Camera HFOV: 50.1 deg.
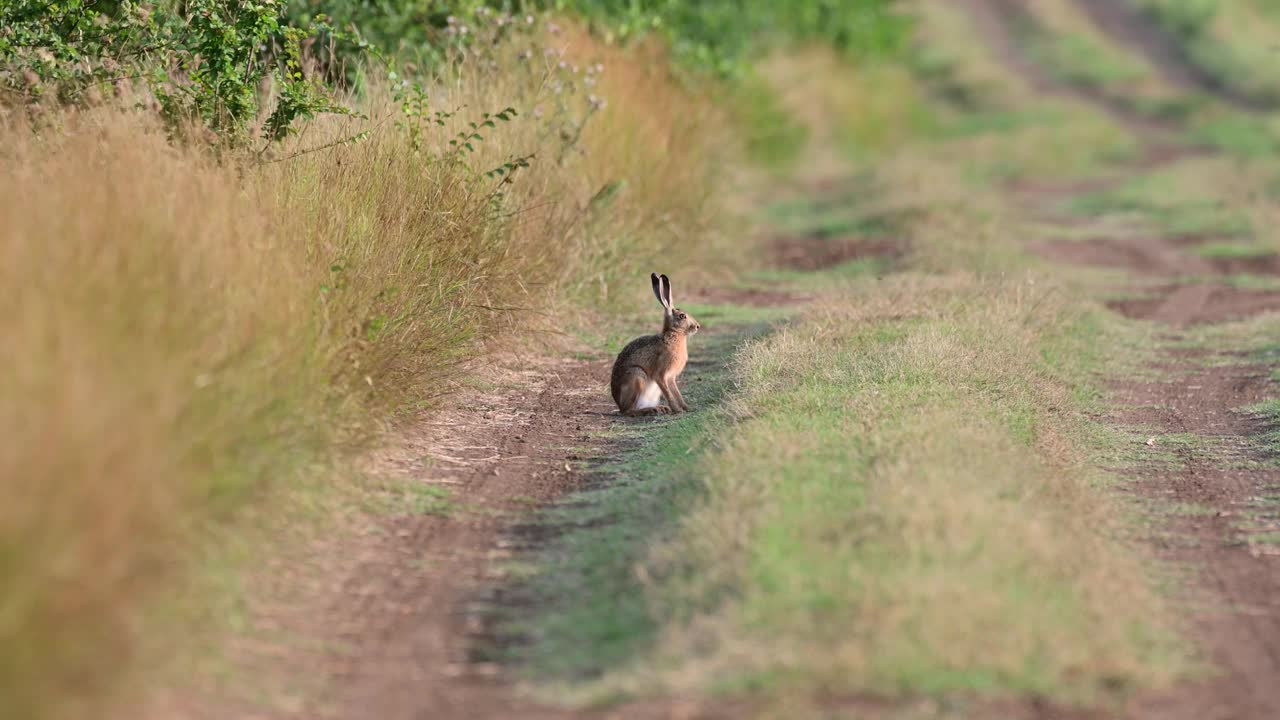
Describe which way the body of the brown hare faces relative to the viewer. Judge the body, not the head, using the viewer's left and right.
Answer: facing to the right of the viewer
